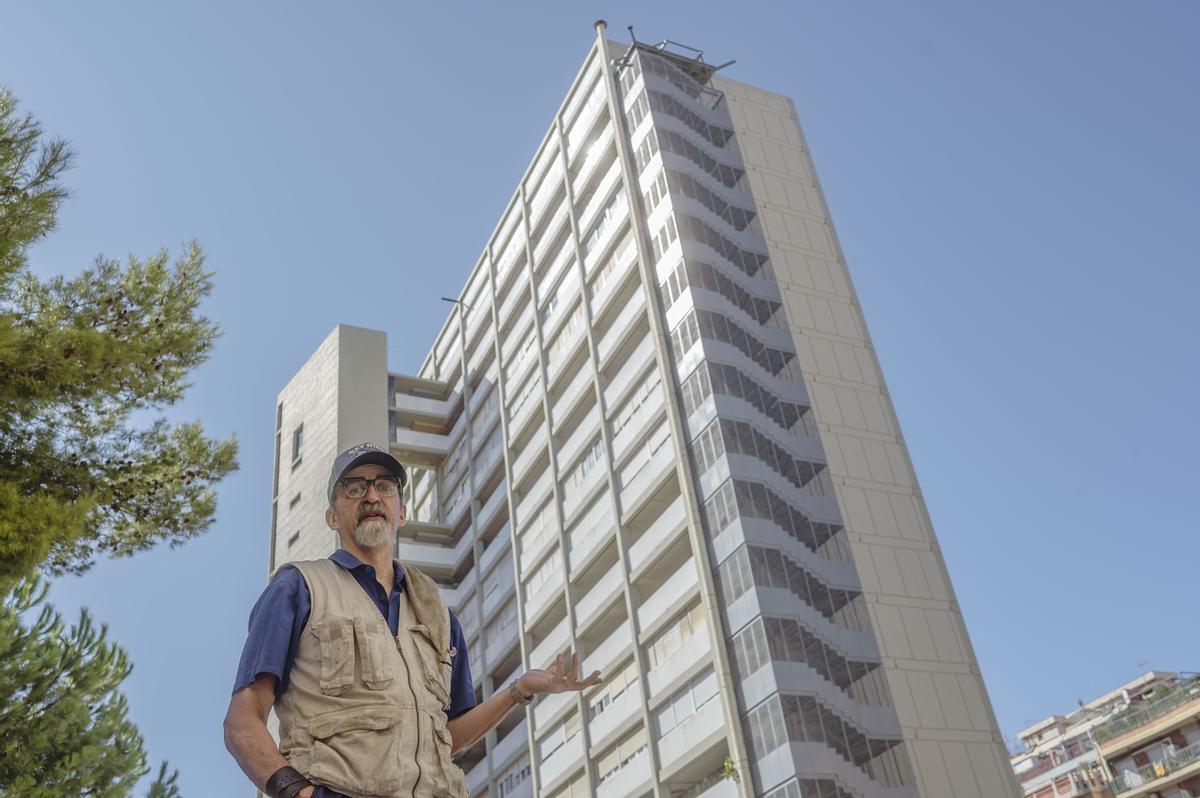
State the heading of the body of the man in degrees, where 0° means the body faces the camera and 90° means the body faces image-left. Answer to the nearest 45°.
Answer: approximately 315°

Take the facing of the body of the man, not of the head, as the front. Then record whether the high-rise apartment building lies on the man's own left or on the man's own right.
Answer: on the man's own left
